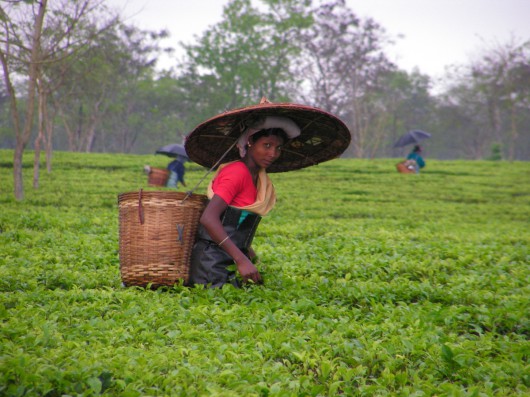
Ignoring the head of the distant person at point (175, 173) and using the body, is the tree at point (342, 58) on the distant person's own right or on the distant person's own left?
on the distant person's own left

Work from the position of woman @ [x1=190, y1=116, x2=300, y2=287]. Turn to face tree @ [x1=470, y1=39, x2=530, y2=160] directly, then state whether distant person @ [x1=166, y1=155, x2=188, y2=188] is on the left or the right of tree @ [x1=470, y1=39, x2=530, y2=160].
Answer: left

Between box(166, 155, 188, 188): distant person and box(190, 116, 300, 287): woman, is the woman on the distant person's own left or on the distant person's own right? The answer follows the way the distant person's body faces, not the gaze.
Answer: on the distant person's own right

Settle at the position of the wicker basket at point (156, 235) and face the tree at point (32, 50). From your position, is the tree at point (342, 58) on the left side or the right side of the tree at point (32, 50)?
right

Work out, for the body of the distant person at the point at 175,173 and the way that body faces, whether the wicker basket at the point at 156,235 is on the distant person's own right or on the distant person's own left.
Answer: on the distant person's own right

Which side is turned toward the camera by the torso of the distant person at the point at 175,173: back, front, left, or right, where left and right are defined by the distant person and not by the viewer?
right
